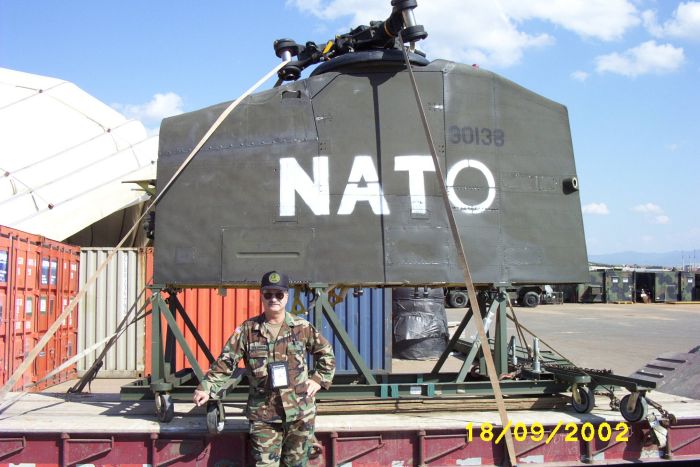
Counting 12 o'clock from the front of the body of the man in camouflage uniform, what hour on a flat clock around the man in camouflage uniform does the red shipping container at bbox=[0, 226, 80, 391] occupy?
The red shipping container is roughly at 5 o'clock from the man in camouflage uniform.

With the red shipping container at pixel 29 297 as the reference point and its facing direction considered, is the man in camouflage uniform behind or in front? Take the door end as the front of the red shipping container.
in front

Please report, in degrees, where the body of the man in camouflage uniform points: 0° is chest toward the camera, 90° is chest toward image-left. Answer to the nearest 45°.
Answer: approximately 0°

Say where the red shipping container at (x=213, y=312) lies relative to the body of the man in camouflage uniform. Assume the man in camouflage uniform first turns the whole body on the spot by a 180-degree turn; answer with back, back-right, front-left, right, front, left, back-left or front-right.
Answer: front

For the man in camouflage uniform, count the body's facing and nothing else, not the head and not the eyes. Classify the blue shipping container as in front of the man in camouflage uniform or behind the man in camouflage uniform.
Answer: behind

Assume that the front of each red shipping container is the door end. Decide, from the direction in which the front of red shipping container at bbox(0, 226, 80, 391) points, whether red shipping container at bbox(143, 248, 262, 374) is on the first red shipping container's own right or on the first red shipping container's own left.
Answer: on the first red shipping container's own left

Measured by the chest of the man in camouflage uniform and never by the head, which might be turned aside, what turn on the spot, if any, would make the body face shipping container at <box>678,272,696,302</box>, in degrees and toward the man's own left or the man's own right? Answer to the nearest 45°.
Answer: approximately 135° to the man's own left

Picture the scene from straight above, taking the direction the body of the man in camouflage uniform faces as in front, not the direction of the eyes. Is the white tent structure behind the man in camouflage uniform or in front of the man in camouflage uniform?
behind

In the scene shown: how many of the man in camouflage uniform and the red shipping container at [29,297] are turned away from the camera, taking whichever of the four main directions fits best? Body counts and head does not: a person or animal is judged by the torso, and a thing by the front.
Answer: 0

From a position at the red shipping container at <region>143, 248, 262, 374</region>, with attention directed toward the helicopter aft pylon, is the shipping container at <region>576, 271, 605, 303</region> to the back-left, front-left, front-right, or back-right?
back-left
